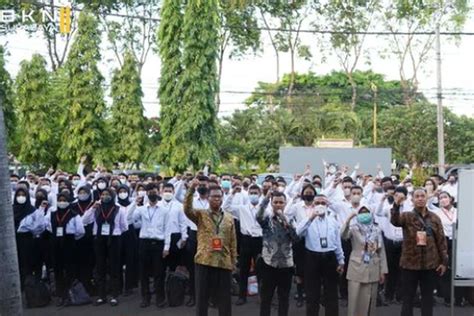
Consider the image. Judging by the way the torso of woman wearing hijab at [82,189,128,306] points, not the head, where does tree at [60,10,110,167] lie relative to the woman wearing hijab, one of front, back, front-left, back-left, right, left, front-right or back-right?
back

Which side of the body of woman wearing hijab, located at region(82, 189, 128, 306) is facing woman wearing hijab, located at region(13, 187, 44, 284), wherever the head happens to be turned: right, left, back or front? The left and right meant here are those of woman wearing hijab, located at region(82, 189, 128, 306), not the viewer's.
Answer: right

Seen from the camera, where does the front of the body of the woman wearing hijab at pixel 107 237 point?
toward the camera

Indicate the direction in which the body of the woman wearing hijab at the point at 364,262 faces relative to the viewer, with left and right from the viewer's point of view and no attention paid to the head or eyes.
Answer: facing the viewer

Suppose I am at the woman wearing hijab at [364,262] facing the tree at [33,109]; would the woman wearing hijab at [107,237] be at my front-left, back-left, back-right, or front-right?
front-left

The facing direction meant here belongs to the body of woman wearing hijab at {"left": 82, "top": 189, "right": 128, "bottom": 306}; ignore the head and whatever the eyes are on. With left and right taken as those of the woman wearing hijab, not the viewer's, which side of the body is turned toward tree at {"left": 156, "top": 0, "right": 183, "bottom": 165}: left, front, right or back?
back

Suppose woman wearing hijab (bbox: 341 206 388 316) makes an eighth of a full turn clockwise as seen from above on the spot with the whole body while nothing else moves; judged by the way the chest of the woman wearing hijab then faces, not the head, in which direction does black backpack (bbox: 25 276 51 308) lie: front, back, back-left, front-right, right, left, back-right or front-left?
front-right

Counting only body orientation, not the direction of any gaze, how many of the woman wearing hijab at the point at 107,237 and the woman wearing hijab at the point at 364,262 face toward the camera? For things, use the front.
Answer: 2

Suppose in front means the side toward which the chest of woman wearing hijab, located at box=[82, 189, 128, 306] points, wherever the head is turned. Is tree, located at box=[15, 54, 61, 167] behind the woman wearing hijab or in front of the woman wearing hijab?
behind
